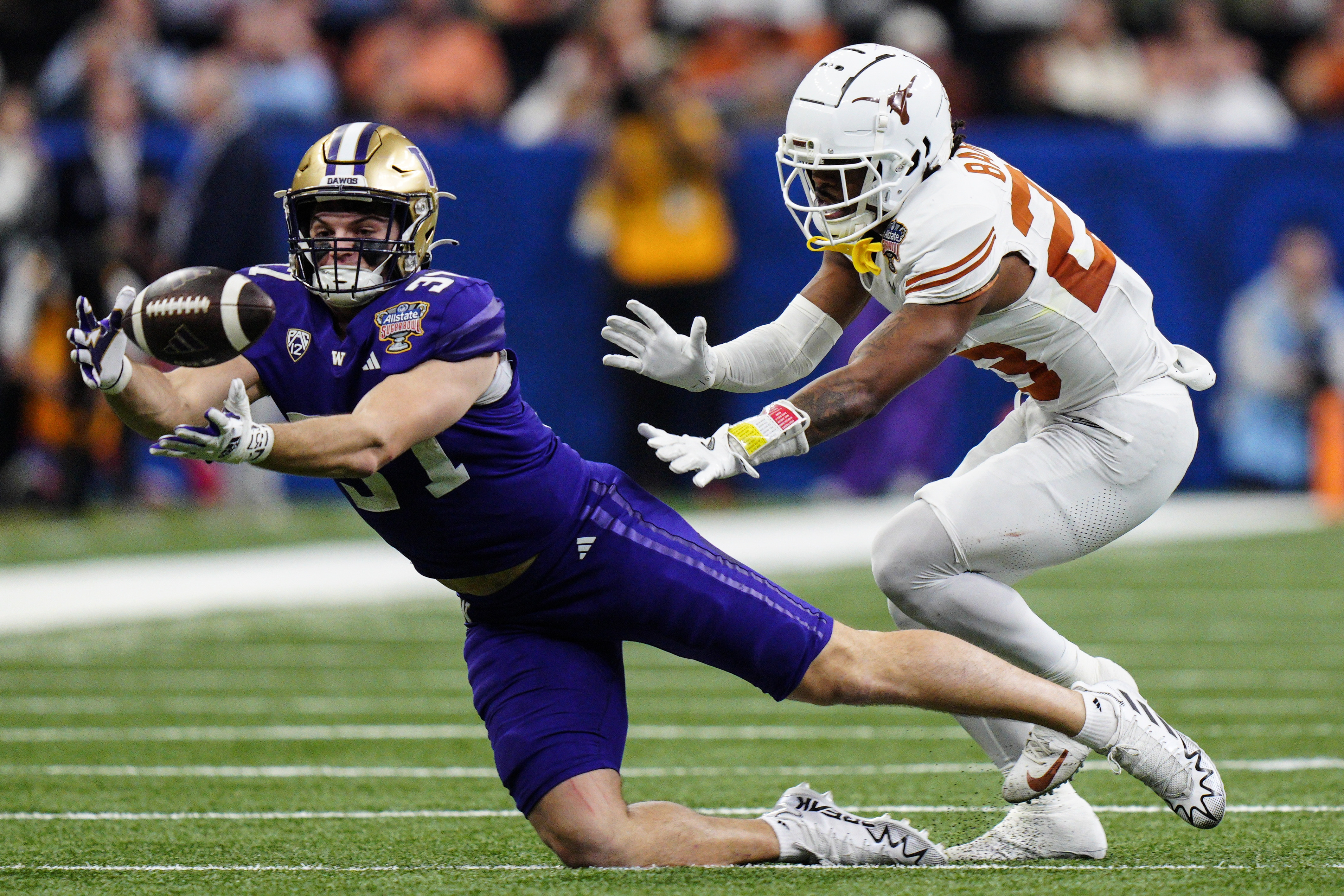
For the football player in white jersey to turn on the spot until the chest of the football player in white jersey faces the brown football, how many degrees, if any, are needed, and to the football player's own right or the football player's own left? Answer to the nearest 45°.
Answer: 0° — they already face it

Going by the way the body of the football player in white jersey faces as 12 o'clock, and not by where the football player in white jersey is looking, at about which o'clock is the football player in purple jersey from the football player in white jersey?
The football player in purple jersey is roughly at 11 o'clock from the football player in white jersey.

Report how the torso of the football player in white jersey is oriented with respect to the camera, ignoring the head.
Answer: to the viewer's left
